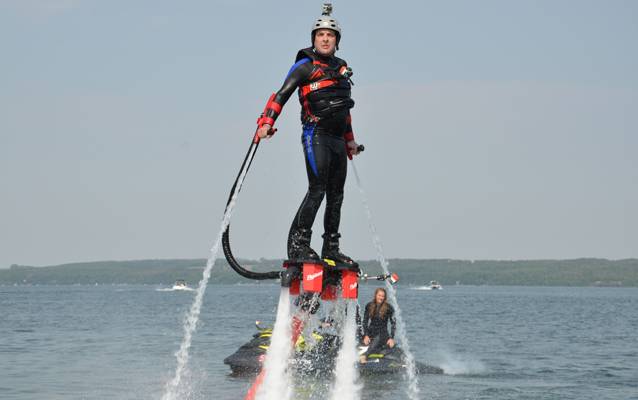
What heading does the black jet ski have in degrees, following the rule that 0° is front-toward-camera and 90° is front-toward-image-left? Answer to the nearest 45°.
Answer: approximately 90°

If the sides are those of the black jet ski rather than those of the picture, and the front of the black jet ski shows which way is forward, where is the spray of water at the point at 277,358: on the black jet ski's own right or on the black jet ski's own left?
on the black jet ski's own left

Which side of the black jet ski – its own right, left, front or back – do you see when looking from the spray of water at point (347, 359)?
left

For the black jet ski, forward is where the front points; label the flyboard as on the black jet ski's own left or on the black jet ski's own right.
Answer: on the black jet ski's own left
